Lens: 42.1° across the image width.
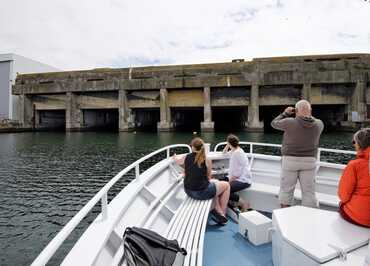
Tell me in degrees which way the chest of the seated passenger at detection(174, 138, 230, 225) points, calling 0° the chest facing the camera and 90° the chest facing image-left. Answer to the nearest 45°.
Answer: approximately 225°

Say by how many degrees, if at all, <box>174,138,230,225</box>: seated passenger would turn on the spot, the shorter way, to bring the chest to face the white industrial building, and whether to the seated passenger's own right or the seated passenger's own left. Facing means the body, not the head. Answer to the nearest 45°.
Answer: approximately 90° to the seated passenger's own left

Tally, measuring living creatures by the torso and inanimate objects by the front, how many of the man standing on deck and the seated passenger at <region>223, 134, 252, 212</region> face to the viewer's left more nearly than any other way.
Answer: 1

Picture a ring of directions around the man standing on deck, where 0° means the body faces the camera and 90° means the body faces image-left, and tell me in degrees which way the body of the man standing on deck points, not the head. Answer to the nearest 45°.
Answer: approximately 180°

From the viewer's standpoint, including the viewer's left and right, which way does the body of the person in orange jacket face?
facing away from the viewer and to the left of the viewer

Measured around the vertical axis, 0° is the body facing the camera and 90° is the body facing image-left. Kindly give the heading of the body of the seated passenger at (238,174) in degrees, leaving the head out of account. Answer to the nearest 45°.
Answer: approximately 90°

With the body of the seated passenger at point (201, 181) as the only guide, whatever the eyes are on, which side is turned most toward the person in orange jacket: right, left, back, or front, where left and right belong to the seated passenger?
right
